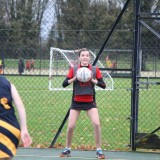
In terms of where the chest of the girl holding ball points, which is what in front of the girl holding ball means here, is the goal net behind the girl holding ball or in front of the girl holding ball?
behind

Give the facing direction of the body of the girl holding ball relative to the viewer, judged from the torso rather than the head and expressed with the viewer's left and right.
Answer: facing the viewer
